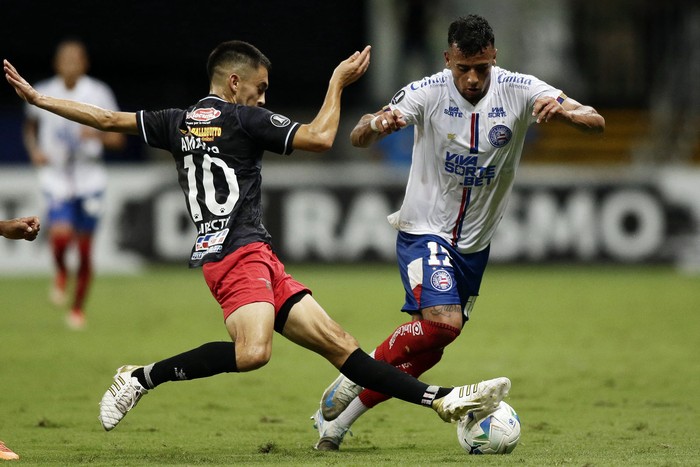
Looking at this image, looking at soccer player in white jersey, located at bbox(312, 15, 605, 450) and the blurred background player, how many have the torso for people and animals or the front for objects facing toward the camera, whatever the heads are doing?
2

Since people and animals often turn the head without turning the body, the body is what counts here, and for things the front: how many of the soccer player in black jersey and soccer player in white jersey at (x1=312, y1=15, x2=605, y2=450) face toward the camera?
1

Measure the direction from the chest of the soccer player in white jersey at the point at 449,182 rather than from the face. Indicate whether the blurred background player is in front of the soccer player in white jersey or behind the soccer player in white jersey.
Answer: behind

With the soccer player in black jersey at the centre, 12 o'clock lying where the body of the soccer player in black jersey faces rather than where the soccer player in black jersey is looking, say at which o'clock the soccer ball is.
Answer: The soccer ball is roughly at 2 o'clock from the soccer player in black jersey.

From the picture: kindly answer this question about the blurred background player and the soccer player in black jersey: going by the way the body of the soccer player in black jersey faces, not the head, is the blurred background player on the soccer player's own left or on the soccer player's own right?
on the soccer player's own left

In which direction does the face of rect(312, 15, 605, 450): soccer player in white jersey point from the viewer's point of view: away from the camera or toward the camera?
toward the camera

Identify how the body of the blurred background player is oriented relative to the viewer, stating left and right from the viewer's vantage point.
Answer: facing the viewer

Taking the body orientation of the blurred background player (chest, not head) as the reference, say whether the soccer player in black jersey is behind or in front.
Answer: in front

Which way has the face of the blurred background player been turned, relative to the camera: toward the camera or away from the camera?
toward the camera

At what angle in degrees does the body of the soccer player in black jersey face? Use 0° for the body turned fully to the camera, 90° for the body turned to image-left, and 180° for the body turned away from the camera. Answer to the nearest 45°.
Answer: approximately 225°

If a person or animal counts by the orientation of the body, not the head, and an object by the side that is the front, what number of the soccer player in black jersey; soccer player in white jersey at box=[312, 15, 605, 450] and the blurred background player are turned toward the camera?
2

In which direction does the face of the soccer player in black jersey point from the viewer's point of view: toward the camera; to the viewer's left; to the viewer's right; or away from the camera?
to the viewer's right

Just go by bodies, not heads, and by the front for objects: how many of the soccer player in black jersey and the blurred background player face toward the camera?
1
